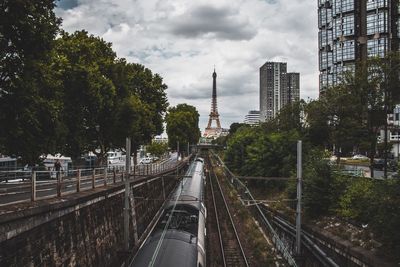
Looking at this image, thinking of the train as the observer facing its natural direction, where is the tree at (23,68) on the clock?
The tree is roughly at 10 o'clock from the train.

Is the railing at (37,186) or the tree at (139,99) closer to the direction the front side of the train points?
the tree

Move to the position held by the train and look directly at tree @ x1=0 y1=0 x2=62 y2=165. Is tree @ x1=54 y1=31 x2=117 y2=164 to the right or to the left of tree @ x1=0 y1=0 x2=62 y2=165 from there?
right

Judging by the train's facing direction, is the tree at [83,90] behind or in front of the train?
in front

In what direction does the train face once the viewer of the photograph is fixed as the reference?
facing away from the viewer

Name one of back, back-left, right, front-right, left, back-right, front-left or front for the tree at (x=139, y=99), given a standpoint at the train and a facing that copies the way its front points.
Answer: front

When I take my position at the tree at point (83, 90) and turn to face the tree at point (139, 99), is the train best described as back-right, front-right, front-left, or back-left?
back-right
